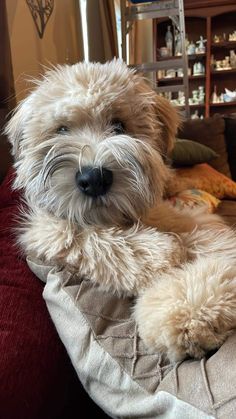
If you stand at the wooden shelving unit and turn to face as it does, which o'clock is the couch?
The couch is roughly at 12 o'clock from the wooden shelving unit.

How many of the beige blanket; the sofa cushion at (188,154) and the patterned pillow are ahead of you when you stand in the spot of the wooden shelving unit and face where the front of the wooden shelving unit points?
3

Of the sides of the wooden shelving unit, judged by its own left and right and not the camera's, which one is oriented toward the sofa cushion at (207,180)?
front

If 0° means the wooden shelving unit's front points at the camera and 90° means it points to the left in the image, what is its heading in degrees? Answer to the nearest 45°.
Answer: approximately 0°

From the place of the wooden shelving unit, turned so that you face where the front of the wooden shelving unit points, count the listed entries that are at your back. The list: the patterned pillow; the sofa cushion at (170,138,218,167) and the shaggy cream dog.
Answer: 0

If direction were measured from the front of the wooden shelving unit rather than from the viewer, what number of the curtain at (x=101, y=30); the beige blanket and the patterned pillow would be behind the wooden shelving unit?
0

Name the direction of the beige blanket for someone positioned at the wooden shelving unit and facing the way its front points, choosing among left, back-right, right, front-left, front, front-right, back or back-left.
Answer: front

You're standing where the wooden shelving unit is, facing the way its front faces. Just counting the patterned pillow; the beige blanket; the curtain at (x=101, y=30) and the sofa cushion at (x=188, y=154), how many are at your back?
0

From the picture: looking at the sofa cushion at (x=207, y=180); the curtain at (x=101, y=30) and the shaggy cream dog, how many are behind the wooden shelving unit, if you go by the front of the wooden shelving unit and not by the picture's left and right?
0

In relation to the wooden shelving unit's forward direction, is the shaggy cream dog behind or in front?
in front

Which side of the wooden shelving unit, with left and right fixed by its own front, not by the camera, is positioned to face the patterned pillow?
front

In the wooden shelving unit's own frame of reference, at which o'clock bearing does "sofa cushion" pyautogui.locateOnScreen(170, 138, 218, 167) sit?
The sofa cushion is roughly at 12 o'clock from the wooden shelving unit.
